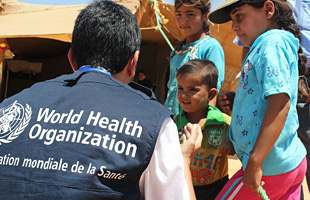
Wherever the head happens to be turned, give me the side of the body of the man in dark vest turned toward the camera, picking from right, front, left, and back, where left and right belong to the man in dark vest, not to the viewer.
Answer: back

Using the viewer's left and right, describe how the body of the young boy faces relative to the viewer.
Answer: facing the viewer and to the left of the viewer

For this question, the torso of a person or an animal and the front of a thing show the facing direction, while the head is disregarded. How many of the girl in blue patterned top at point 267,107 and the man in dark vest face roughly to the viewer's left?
1

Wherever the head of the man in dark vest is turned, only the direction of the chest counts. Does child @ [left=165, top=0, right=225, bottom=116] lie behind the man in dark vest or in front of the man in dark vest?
in front

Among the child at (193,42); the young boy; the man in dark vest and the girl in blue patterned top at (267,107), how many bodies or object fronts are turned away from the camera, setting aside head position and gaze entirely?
1

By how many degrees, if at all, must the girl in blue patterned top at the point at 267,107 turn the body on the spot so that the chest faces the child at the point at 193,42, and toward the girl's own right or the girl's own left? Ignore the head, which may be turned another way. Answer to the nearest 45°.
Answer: approximately 45° to the girl's own right

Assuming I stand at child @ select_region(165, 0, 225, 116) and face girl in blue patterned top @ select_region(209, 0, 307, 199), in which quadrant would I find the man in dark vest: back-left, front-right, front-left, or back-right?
front-right

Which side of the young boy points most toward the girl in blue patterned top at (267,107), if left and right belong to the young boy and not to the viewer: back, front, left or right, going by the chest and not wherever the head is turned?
left

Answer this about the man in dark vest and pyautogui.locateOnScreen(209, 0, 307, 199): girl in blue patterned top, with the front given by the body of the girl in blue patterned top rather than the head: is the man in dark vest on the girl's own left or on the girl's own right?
on the girl's own left

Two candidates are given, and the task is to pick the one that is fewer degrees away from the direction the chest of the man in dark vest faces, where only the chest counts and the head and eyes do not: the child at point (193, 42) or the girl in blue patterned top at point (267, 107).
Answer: the child

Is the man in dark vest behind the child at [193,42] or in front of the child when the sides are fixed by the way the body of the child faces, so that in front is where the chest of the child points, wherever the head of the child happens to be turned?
in front

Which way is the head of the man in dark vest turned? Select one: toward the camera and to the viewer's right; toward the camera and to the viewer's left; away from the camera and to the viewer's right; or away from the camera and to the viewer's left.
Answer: away from the camera and to the viewer's right

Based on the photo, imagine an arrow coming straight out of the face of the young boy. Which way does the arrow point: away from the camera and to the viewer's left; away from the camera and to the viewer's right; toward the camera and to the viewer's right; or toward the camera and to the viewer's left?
toward the camera and to the viewer's left

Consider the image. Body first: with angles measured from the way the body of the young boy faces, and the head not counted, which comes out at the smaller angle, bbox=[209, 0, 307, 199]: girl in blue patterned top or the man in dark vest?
the man in dark vest

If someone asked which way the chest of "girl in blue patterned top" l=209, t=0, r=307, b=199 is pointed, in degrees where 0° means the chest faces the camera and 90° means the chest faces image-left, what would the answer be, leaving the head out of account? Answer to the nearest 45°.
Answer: approximately 90°

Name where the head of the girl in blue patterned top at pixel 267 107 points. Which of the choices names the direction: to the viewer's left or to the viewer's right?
to the viewer's left
